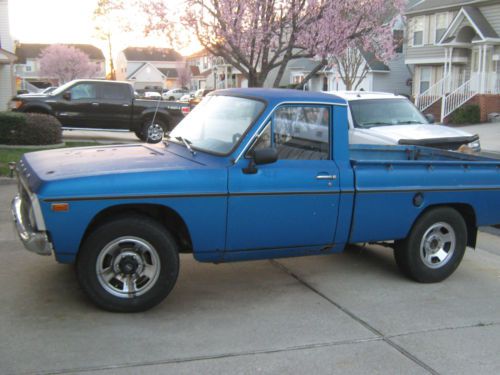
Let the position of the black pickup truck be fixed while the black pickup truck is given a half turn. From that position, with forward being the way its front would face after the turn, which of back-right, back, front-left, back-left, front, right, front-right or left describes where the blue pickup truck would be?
right

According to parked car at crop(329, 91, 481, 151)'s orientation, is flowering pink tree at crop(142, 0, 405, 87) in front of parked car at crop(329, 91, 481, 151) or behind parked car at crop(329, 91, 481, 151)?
behind

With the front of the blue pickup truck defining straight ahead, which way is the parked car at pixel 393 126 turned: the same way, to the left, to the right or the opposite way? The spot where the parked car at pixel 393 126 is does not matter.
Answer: to the left

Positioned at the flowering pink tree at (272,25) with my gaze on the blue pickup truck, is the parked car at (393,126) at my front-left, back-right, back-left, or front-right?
front-left

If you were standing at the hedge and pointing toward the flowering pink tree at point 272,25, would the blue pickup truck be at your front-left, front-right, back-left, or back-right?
front-right

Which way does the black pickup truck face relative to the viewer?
to the viewer's left

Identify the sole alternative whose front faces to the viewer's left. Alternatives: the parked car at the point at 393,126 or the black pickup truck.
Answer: the black pickup truck

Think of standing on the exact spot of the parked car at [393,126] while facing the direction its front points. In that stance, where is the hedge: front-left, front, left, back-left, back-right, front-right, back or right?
back-right

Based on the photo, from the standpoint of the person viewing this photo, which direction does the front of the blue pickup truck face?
facing the viewer and to the left of the viewer

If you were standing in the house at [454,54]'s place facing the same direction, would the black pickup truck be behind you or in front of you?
in front

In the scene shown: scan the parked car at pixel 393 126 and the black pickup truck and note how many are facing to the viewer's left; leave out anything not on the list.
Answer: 1
